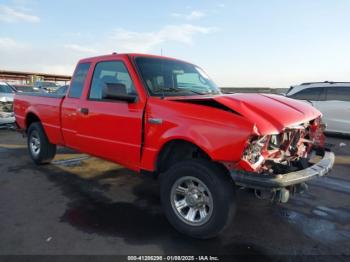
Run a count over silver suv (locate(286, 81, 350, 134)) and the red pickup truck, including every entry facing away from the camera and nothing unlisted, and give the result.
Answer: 0

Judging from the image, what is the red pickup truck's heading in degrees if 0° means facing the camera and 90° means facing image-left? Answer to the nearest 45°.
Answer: approximately 315°

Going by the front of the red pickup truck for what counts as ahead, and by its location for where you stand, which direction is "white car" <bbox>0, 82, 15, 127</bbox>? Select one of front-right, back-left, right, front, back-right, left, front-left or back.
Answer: back

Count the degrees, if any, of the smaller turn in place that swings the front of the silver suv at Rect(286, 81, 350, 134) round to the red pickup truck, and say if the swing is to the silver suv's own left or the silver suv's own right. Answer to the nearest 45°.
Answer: approximately 90° to the silver suv's own right

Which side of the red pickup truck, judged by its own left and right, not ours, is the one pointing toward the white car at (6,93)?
back

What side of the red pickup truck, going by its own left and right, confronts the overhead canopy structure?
back

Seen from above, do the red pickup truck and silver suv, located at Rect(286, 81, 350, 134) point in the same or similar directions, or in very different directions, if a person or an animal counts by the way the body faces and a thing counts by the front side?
same or similar directions

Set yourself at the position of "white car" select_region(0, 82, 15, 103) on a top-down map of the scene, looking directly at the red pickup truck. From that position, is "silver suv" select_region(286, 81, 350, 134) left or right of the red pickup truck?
left
